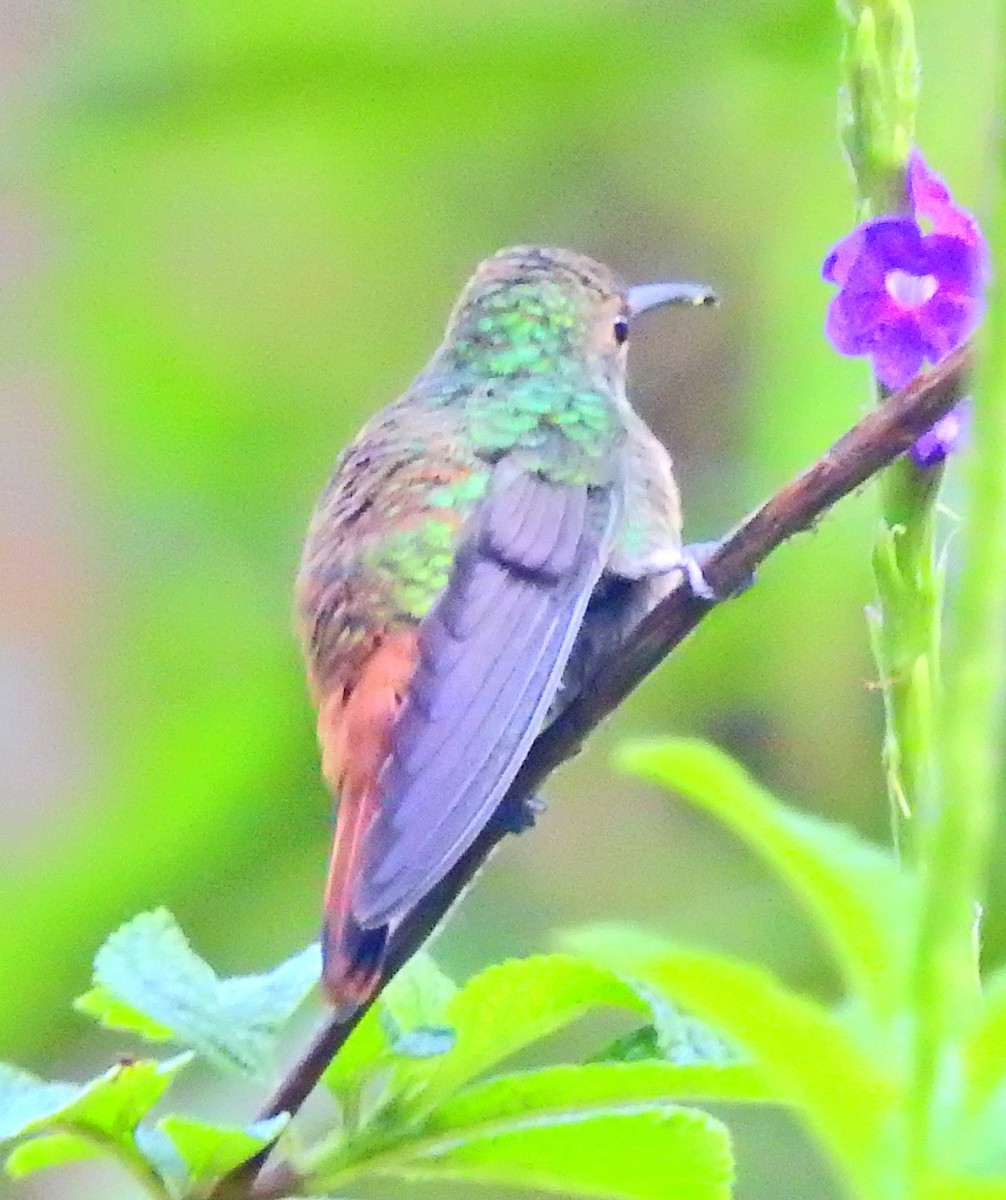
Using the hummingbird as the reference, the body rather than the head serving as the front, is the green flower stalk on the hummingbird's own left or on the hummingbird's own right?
on the hummingbird's own right

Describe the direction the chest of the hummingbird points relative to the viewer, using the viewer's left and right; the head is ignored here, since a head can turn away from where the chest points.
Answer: facing away from the viewer and to the right of the viewer

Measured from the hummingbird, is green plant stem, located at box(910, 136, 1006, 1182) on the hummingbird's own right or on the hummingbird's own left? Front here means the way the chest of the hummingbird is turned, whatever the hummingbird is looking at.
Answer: on the hummingbird's own right

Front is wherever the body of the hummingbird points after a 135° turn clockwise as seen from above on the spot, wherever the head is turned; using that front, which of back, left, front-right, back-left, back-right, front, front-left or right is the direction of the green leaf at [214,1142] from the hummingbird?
front

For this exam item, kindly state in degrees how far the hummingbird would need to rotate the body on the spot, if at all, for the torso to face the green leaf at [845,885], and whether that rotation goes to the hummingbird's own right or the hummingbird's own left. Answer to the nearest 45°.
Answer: approximately 135° to the hummingbird's own right
